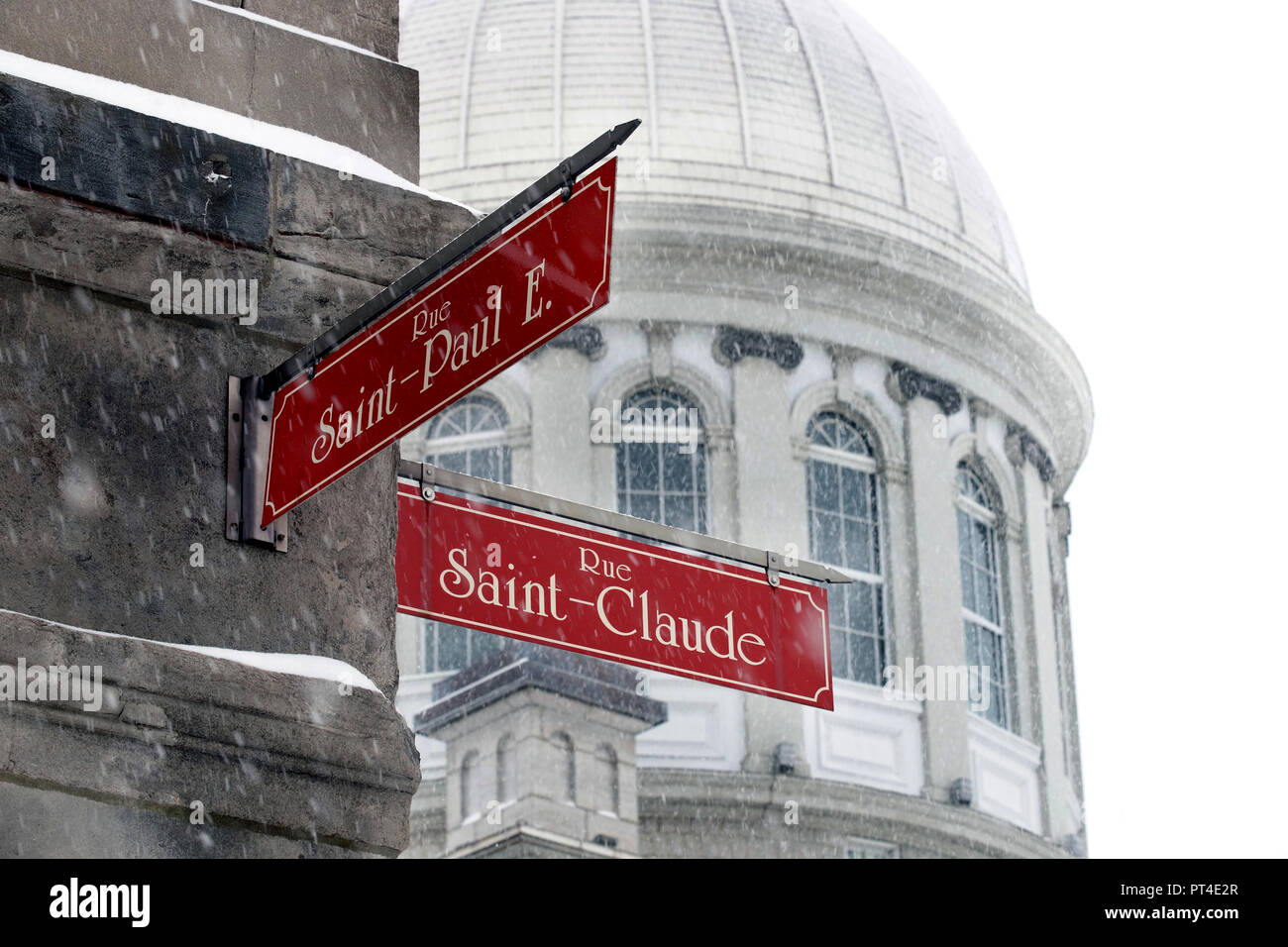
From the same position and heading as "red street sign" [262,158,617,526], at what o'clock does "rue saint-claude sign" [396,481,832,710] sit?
The rue saint-claude sign is roughly at 5 o'clock from the red street sign.

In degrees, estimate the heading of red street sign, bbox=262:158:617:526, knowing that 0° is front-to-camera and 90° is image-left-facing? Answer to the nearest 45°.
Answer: approximately 45°

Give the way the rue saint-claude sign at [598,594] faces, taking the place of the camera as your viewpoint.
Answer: facing the viewer and to the right of the viewer

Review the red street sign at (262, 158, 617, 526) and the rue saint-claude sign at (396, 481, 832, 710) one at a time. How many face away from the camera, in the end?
0
